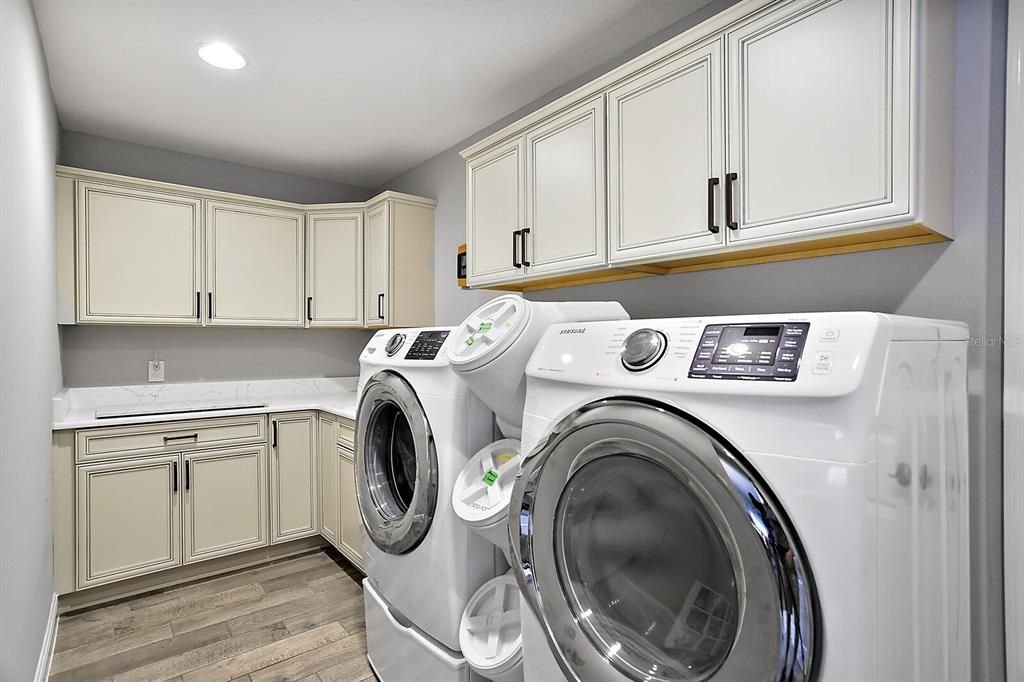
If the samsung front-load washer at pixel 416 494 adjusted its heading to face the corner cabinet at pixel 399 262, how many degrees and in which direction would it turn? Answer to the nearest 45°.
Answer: approximately 135° to its right

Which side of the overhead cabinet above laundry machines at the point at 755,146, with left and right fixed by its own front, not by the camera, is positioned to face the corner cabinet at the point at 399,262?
right

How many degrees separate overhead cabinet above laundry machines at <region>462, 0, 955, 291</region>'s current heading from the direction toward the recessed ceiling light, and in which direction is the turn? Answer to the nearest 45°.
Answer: approximately 45° to its right

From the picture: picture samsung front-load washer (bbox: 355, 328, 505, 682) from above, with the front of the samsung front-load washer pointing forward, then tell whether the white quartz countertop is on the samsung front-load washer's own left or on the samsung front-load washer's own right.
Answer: on the samsung front-load washer's own right

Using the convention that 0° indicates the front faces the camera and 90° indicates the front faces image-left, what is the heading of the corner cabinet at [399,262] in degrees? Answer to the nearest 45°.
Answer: approximately 45°

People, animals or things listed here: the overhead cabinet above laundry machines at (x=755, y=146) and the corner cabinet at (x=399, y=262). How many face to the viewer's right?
0

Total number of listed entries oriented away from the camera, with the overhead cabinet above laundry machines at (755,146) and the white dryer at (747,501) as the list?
0
